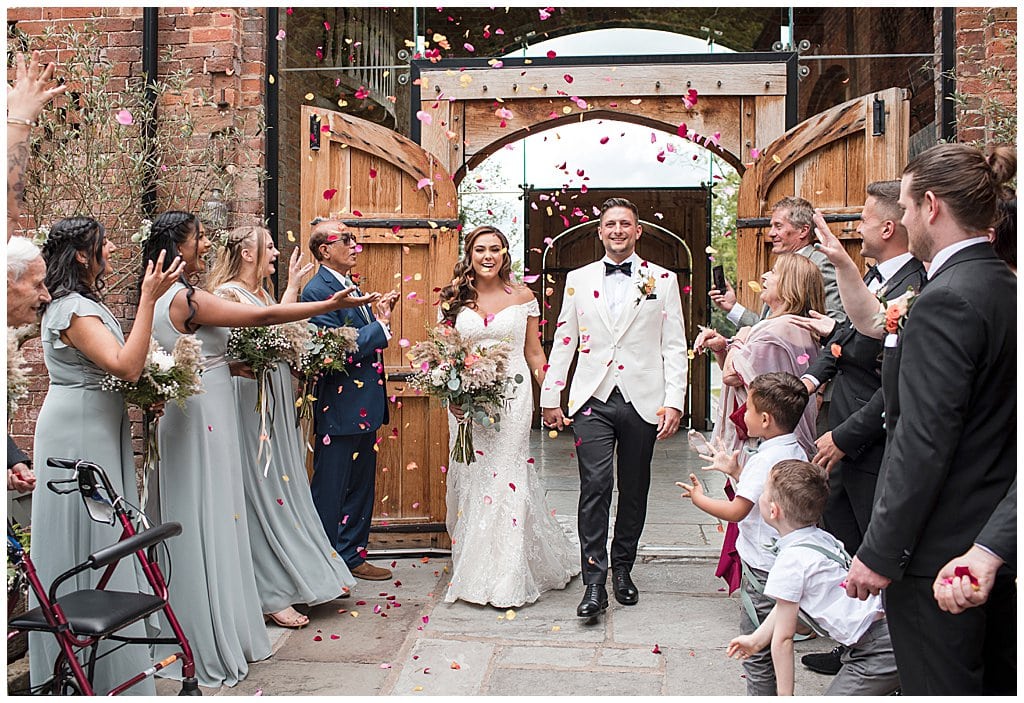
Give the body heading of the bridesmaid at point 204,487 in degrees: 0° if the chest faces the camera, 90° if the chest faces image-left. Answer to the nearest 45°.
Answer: approximately 270°

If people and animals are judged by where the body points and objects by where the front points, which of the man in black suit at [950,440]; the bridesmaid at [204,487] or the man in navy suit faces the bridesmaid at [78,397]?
the man in black suit

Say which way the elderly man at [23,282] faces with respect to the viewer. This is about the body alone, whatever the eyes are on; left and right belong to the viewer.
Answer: facing to the right of the viewer

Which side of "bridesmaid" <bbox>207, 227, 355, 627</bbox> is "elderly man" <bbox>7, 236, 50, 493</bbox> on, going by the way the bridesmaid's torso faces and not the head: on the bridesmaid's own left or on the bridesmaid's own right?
on the bridesmaid's own right

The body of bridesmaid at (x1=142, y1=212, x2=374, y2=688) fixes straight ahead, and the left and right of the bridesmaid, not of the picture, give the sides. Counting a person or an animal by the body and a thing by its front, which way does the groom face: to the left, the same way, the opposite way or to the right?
to the right

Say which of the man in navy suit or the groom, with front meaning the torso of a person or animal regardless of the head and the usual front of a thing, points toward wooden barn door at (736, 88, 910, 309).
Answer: the man in navy suit

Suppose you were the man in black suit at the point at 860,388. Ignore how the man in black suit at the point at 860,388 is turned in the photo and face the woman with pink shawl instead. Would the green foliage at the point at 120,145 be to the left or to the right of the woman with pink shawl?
left

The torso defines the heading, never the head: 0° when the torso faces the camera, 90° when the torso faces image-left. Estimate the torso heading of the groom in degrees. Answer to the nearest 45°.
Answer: approximately 0°

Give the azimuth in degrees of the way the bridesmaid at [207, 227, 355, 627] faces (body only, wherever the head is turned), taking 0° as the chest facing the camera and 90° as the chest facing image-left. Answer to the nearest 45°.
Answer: approximately 270°

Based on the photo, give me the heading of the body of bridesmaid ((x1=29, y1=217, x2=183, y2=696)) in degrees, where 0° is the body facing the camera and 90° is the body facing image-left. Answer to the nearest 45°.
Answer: approximately 270°
